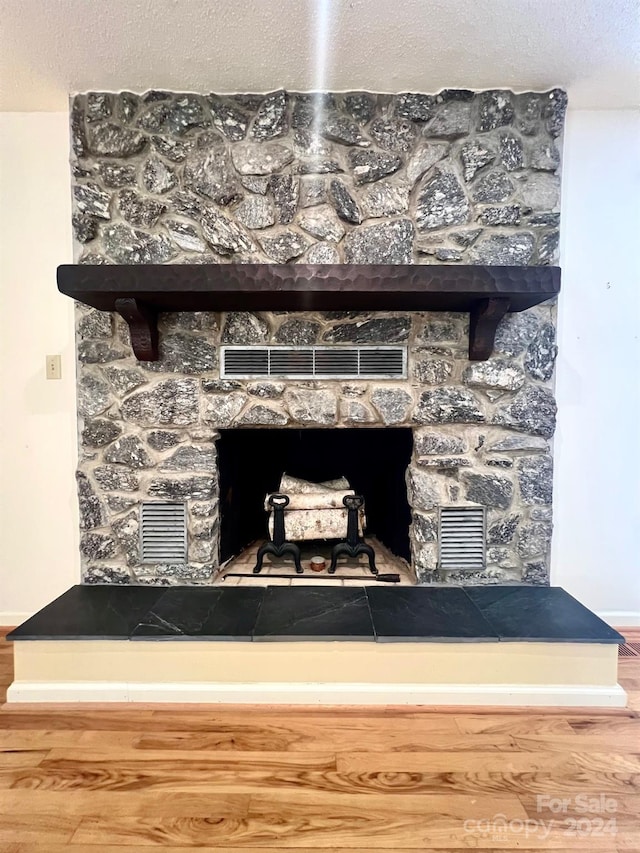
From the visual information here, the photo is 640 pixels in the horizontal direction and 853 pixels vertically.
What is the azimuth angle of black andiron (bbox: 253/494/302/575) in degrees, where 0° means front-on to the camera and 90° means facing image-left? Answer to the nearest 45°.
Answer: approximately 0°

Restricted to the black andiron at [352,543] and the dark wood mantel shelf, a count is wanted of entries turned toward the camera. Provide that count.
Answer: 2

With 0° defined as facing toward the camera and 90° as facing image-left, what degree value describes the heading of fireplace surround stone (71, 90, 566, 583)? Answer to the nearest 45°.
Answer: approximately 0°
